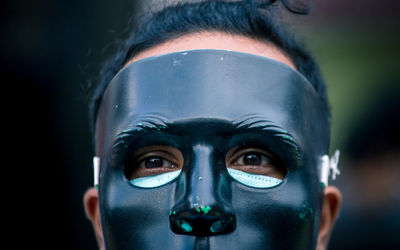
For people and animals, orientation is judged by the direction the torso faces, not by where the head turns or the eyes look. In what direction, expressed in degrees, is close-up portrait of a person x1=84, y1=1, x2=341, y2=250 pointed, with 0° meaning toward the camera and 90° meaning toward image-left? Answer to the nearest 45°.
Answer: approximately 0°
